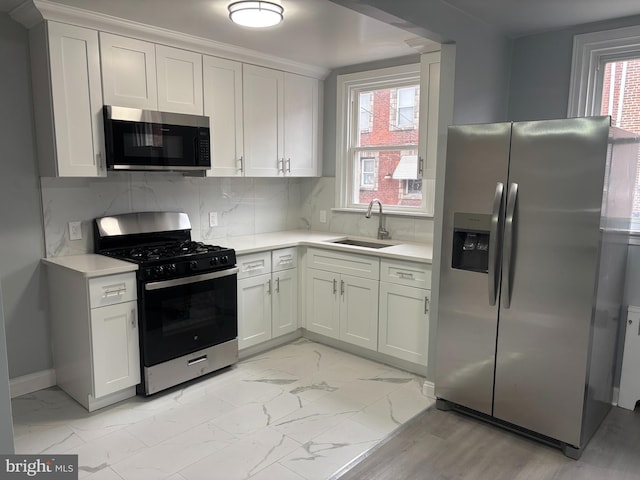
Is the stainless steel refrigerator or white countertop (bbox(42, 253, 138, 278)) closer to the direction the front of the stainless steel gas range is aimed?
the stainless steel refrigerator

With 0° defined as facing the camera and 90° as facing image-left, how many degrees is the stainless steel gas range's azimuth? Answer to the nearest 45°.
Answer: approximately 315°

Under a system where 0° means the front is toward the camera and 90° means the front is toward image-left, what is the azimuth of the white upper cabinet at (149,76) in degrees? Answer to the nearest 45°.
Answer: approximately 315°
